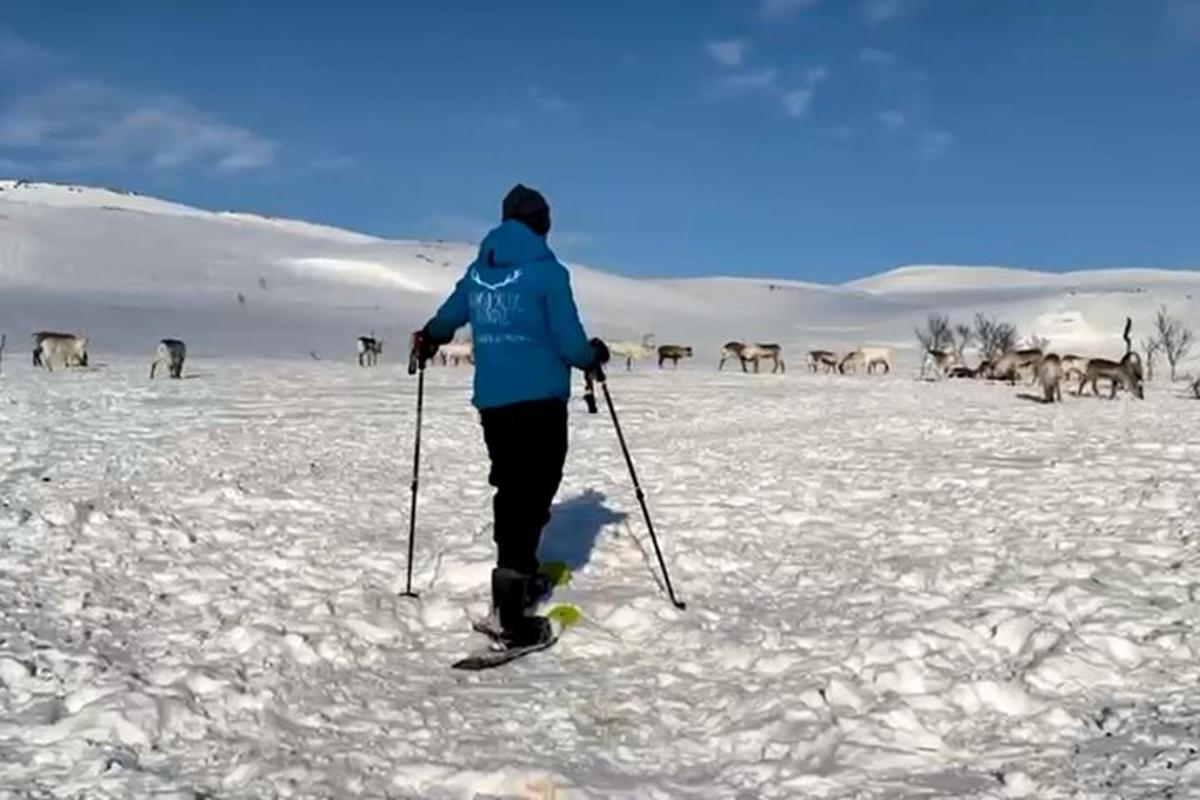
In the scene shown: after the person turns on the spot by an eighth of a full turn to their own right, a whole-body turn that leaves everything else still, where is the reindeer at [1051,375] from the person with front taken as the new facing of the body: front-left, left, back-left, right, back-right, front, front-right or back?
front-left

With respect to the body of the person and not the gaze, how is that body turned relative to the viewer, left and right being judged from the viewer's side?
facing away from the viewer and to the right of the viewer

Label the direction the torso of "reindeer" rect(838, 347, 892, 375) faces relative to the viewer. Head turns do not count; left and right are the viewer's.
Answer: facing to the left of the viewer

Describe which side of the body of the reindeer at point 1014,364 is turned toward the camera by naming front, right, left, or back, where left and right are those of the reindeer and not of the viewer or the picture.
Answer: left

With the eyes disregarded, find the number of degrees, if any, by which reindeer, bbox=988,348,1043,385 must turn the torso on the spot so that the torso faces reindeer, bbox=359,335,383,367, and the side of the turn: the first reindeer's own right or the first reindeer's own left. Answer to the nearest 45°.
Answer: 0° — it already faces it

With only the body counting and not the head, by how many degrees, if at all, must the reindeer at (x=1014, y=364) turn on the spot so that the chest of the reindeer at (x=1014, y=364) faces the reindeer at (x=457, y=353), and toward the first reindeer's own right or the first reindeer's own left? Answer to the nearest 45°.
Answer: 0° — it already faces it

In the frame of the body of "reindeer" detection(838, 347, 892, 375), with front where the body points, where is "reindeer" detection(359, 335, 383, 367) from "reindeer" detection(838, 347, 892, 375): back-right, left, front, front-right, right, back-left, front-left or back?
front-left

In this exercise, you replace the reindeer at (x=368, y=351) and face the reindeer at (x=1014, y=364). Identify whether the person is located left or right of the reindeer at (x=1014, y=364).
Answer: right

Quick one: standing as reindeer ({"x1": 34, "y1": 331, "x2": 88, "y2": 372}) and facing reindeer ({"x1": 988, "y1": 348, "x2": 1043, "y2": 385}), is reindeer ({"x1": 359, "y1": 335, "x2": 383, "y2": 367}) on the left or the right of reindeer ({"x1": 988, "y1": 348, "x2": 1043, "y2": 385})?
left

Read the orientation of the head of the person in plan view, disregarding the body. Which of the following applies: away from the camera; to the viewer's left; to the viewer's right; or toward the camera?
away from the camera

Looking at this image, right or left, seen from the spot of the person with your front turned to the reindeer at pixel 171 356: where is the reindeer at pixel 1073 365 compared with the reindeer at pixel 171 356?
right

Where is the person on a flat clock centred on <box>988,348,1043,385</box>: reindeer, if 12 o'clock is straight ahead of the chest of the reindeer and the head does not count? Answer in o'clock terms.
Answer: The person is roughly at 9 o'clock from the reindeer.
